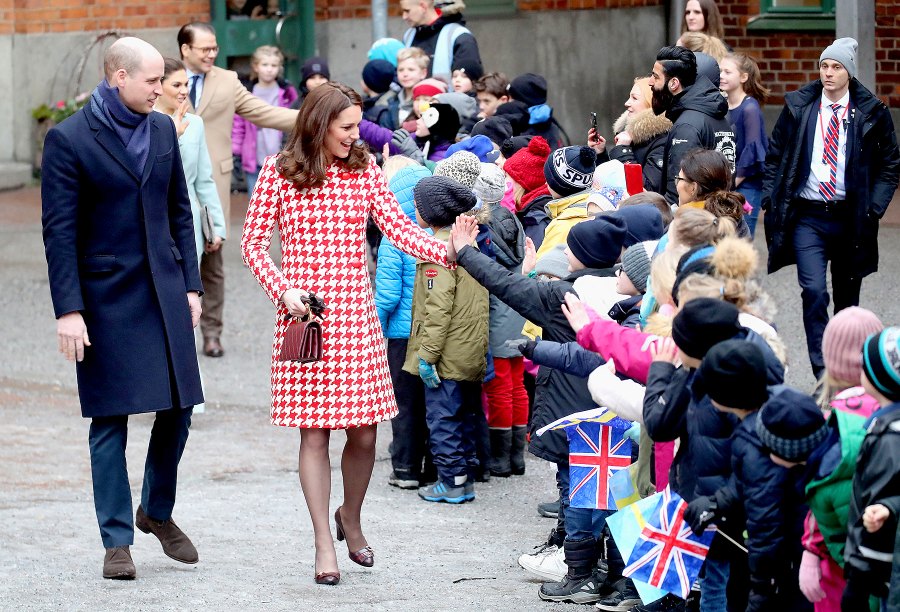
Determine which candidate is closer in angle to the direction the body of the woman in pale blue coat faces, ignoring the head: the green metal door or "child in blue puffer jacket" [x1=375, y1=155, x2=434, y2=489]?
the child in blue puffer jacket

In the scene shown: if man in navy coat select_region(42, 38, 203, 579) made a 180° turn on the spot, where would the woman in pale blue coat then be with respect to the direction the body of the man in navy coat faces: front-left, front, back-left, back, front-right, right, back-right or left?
front-right

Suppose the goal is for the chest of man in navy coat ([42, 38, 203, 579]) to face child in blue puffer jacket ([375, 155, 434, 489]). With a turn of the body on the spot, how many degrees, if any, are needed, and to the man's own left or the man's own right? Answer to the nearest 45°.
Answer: approximately 90° to the man's own left

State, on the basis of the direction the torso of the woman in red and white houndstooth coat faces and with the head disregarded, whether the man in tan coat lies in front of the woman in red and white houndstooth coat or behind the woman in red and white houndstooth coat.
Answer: behind

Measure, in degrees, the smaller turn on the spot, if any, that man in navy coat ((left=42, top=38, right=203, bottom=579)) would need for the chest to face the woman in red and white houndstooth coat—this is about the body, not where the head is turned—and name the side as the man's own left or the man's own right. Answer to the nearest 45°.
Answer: approximately 45° to the man's own left

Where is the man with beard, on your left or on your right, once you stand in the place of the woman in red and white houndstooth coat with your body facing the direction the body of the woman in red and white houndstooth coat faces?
on your left

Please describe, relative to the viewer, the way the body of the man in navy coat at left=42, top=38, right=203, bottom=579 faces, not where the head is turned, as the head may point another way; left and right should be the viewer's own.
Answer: facing the viewer and to the right of the viewer

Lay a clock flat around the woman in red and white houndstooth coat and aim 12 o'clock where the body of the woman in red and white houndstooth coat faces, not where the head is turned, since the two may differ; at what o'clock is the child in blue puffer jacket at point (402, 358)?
The child in blue puffer jacket is roughly at 8 o'clock from the woman in red and white houndstooth coat.

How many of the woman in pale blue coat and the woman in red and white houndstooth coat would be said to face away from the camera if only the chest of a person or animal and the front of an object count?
0

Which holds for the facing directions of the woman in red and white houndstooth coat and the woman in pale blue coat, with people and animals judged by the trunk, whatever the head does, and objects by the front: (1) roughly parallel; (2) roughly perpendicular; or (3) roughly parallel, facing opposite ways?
roughly parallel

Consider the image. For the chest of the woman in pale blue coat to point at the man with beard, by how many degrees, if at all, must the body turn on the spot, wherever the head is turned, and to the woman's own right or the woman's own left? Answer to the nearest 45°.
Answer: approximately 45° to the woman's own left

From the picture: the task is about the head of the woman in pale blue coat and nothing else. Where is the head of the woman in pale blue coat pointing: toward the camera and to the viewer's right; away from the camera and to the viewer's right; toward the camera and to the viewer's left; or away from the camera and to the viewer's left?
toward the camera and to the viewer's right

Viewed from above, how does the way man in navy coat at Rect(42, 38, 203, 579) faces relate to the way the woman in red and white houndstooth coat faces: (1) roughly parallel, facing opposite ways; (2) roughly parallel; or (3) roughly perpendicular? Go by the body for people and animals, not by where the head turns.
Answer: roughly parallel

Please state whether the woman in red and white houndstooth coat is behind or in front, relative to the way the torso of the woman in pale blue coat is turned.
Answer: in front

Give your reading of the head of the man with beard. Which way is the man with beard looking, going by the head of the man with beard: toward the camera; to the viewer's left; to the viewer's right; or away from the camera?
to the viewer's left
